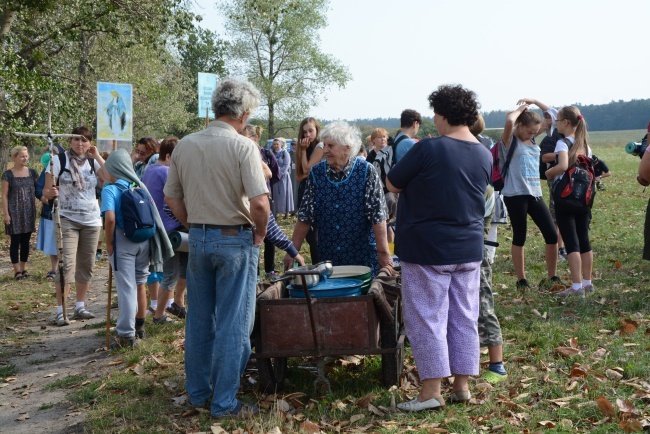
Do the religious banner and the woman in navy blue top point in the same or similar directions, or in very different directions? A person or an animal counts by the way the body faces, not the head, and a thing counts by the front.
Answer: very different directions

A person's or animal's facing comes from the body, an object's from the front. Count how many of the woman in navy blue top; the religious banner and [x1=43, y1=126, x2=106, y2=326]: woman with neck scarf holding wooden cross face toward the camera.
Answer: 2

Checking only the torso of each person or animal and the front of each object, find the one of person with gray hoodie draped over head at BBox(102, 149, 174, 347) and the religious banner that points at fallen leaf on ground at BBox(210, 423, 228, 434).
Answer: the religious banner

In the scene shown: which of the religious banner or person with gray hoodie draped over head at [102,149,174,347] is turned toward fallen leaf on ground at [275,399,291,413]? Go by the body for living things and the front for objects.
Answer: the religious banner

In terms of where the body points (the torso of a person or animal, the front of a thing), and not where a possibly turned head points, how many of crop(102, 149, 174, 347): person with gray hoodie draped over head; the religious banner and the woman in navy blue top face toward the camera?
1

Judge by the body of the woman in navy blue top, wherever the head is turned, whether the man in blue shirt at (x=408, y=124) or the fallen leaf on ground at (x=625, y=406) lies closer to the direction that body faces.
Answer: the man in blue shirt

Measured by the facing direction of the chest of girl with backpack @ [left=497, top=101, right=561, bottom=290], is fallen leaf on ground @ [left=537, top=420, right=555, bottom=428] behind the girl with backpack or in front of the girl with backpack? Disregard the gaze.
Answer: in front

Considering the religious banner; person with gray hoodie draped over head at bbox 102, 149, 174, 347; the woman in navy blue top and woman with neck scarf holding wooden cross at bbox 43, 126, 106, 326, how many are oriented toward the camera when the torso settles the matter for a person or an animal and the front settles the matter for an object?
2

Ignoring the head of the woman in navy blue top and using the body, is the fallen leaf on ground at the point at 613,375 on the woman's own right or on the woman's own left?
on the woman's own right

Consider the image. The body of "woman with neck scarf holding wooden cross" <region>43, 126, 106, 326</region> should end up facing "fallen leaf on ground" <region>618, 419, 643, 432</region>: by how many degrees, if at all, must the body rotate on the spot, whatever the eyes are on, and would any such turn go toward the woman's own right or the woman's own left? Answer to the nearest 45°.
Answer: approximately 45° to the woman's own left
